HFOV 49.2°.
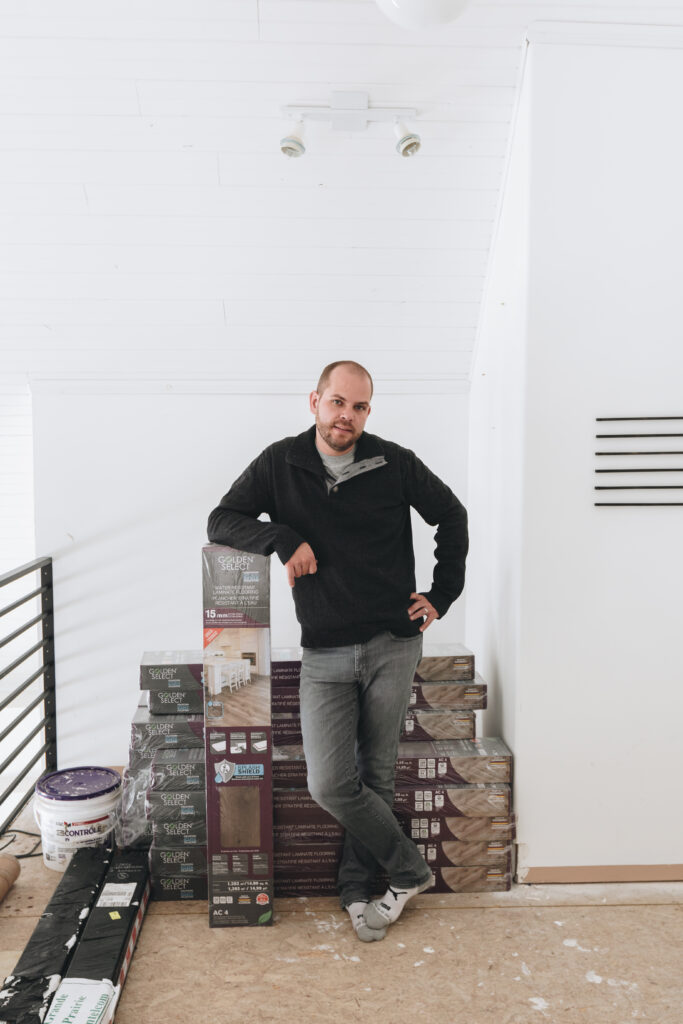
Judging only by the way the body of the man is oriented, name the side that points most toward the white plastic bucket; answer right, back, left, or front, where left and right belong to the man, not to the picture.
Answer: right

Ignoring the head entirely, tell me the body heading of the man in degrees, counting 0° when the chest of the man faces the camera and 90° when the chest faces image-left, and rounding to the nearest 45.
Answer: approximately 0°

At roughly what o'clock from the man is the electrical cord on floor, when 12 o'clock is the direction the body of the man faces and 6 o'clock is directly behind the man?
The electrical cord on floor is roughly at 4 o'clock from the man.

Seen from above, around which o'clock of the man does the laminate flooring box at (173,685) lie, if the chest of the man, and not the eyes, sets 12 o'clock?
The laminate flooring box is roughly at 4 o'clock from the man.
